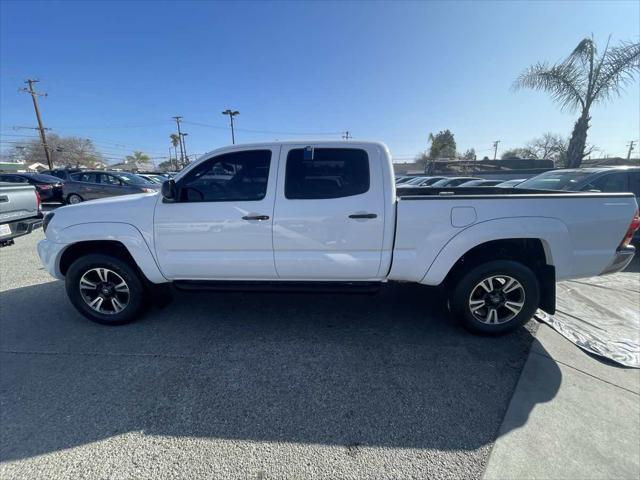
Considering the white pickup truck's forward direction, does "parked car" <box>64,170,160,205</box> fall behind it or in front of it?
in front

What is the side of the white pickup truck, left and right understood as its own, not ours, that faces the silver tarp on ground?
back

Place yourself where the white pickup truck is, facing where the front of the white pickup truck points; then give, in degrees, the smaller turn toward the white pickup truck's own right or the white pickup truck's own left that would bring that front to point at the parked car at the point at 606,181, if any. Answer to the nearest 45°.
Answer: approximately 135° to the white pickup truck's own right

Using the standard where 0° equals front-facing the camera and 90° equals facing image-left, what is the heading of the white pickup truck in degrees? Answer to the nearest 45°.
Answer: approximately 90°

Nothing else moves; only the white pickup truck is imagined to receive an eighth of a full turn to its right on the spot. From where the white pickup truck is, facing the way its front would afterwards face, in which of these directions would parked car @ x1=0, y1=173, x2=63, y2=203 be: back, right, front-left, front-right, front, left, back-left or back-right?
front

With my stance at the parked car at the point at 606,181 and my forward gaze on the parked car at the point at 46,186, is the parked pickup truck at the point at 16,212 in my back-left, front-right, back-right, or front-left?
front-left

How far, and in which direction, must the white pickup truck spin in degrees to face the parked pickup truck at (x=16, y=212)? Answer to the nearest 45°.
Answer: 0° — it already faces it

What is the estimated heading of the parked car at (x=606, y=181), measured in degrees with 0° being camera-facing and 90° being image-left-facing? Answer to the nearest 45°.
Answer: approximately 45°

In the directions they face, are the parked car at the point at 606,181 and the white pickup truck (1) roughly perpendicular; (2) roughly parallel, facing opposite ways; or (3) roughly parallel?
roughly parallel

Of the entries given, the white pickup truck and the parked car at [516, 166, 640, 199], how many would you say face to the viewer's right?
0

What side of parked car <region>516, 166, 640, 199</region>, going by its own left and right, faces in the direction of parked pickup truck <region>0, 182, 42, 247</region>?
front
